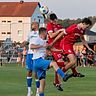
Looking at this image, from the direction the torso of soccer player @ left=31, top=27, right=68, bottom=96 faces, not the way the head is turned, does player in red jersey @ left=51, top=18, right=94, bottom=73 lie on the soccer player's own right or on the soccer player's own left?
on the soccer player's own left

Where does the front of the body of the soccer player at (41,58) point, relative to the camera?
to the viewer's right
